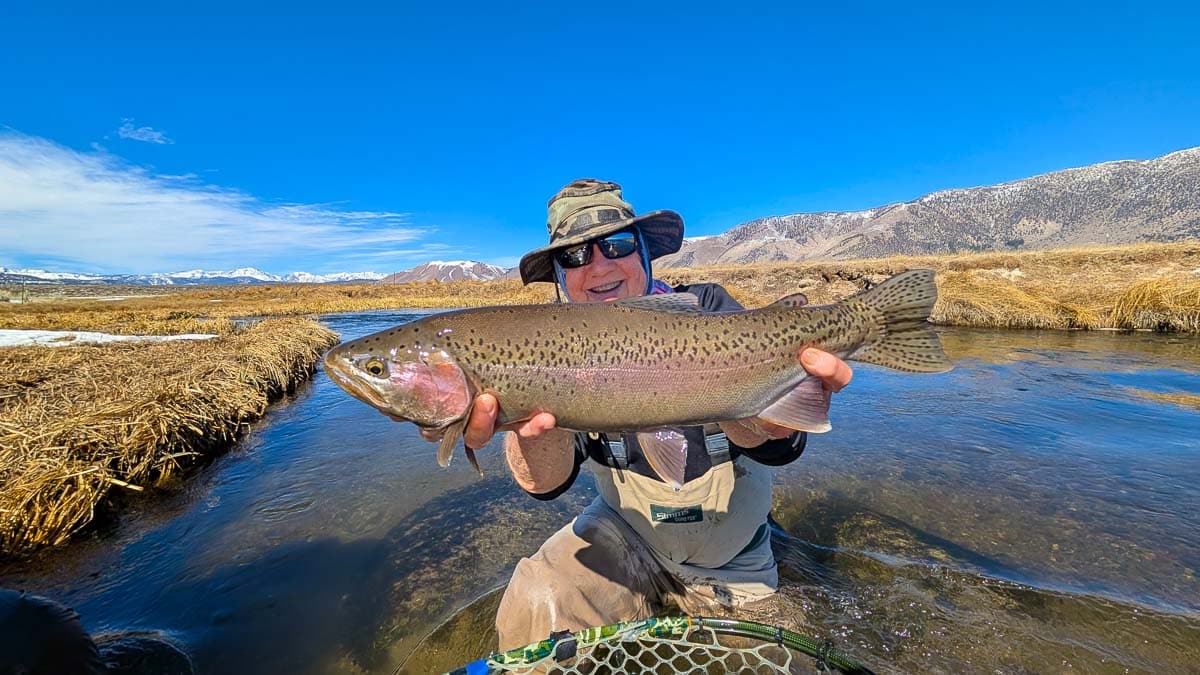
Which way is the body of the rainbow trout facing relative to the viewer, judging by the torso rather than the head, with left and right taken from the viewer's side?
facing to the left of the viewer

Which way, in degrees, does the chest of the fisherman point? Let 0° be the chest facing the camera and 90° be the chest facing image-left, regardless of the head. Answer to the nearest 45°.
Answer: approximately 0°
